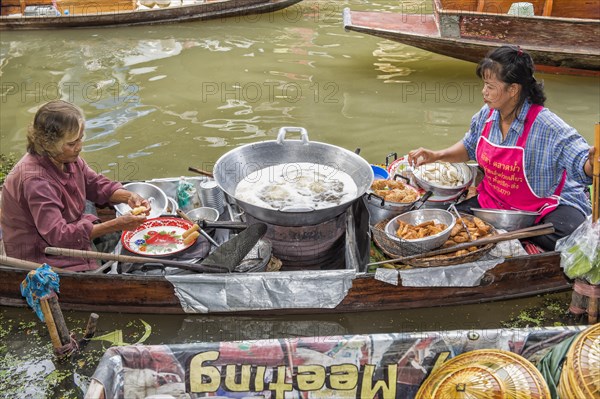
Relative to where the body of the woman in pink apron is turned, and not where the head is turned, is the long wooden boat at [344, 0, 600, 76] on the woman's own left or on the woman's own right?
on the woman's own right

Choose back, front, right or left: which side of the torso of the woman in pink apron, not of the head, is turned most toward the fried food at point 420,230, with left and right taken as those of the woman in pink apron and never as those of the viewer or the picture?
front

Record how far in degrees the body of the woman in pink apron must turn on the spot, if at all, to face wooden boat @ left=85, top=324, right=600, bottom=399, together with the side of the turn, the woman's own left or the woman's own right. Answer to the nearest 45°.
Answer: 0° — they already face it

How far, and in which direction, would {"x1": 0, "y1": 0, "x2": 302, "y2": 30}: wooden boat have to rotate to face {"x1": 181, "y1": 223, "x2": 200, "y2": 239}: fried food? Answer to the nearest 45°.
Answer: approximately 90° to its right

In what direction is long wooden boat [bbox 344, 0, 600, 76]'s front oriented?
to the viewer's left

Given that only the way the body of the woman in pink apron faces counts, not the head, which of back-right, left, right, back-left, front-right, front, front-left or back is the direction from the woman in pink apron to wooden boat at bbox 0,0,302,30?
right

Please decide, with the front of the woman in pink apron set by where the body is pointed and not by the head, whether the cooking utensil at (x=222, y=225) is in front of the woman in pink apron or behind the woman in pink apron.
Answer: in front

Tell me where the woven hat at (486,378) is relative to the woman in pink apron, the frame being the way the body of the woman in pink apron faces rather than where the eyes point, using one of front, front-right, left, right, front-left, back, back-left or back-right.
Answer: front-left

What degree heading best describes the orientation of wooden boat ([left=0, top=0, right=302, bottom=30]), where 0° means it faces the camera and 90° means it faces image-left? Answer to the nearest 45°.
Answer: approximately 270°

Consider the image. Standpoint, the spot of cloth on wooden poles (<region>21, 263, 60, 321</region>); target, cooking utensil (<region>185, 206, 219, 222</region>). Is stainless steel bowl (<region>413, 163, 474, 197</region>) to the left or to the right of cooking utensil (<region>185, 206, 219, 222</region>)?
right

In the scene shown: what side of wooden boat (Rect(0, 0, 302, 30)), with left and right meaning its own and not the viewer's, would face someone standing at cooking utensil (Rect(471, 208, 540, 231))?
right

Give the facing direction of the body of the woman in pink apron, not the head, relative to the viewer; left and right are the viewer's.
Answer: facing the viewer and to the left of the viewer

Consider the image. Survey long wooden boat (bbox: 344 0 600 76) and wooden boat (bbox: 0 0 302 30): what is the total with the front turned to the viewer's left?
1

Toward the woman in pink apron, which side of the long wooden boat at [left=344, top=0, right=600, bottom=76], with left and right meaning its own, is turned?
left

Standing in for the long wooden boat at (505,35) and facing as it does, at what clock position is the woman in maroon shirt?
The woman in maroon shirt is roughly at 10 o'clock from the long wooden boat.

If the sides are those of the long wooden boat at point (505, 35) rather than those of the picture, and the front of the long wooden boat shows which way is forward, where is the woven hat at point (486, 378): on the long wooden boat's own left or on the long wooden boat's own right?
on the long wooden boat's own left

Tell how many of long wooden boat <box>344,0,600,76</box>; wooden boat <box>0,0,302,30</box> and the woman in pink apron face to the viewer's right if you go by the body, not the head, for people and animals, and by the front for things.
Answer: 1
